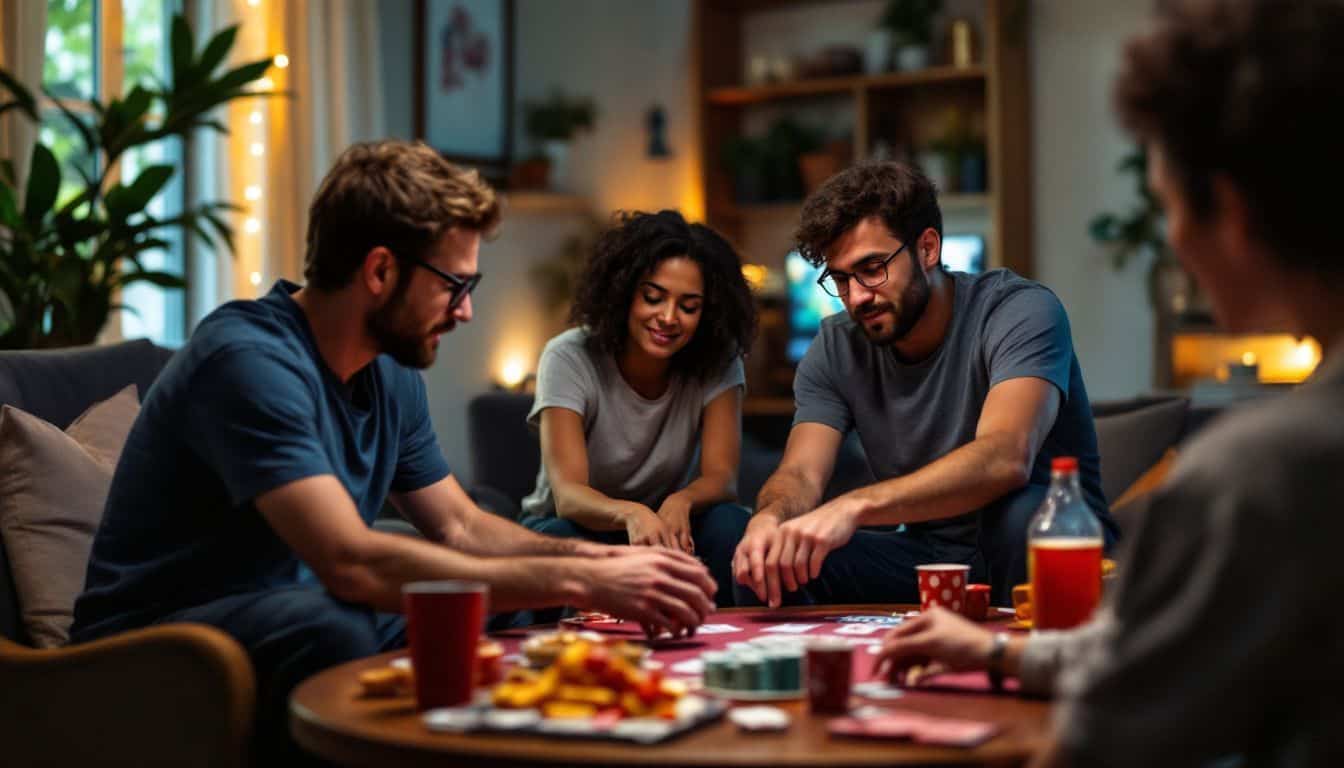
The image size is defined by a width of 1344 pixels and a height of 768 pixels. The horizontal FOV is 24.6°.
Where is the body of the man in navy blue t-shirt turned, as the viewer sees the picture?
to the viewer's right

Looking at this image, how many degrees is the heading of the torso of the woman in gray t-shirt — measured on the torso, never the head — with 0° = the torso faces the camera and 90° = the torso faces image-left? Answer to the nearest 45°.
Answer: approximately 0°

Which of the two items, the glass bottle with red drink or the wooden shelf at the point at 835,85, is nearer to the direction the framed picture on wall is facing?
the glass bottle with red drink

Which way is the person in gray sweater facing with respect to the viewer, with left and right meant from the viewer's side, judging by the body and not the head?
facing away from the viewer and to the left of the viewer

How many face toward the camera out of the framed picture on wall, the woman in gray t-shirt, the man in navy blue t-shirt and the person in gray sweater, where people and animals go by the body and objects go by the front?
2

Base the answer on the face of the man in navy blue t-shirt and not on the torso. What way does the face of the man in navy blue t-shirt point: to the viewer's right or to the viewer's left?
to the viewer's right
